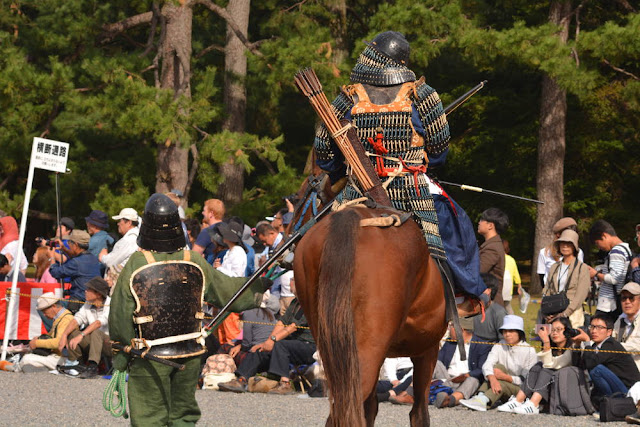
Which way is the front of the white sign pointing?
toward the camera

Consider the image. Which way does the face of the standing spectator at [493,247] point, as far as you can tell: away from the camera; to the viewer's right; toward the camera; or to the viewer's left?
to the viewer's left

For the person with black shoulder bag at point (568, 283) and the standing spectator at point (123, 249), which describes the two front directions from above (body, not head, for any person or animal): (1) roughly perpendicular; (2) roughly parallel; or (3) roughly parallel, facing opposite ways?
roughly perpendicular

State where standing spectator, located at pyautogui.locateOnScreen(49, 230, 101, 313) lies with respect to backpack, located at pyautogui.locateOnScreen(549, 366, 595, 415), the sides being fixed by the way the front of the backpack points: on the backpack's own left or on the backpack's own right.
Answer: on the backpack's own right

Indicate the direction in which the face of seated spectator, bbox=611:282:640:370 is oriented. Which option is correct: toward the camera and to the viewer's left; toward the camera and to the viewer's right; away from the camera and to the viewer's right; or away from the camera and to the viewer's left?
toward the camera and to the viewer's left

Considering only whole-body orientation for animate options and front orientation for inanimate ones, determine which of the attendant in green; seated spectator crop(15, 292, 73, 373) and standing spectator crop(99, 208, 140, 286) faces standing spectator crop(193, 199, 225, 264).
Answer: the attendant in green

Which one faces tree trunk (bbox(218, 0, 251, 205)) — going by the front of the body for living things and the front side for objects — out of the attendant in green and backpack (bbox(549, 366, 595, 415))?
the attendant in green

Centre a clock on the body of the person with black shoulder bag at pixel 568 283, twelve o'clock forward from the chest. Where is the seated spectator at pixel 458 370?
The seated spectator is roughly at 1 o'clock from the person with black shoulder bag.

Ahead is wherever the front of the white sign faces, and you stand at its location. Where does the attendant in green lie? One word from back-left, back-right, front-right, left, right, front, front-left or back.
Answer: front

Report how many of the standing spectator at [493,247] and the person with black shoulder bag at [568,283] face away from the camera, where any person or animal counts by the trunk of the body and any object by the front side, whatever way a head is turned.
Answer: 0

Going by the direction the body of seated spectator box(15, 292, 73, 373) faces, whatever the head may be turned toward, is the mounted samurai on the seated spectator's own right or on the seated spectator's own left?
on the seated spectator's own left

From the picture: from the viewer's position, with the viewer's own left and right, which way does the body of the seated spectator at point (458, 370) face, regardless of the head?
facing the viewer and to the left of the viewer

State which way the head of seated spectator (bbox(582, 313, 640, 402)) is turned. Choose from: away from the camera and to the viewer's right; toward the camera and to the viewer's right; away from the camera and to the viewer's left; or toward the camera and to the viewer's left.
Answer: toward the camera and to the viewer's left

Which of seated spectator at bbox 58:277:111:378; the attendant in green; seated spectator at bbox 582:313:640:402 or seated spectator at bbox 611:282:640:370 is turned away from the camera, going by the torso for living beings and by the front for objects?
the attendant in green
